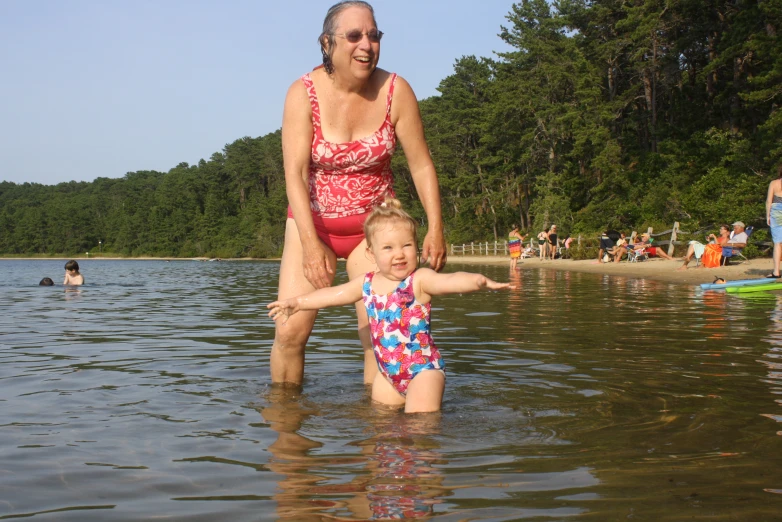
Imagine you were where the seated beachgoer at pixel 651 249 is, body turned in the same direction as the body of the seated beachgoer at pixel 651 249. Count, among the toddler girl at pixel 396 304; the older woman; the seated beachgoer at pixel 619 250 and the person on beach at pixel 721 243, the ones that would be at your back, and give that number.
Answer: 1

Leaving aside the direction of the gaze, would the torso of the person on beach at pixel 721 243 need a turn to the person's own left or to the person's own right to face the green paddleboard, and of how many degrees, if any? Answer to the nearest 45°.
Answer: approximately 90° to the person's own left

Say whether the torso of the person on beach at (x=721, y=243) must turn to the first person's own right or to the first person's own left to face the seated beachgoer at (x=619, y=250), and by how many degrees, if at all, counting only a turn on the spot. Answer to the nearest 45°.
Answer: approximately 90° to the first person's own right

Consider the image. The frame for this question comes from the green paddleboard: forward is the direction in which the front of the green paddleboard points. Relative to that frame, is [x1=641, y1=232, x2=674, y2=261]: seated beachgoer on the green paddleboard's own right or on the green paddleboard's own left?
on the green paddleboard's own right

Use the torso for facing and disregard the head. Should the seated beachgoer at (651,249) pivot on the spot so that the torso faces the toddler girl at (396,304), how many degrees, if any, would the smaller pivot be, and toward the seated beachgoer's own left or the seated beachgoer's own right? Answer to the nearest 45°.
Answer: approximately 45° to the seated beachgoer's own right

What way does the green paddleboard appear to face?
to the viewer's left

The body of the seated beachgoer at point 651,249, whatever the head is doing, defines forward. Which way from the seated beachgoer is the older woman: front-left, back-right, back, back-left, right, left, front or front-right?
front-right
